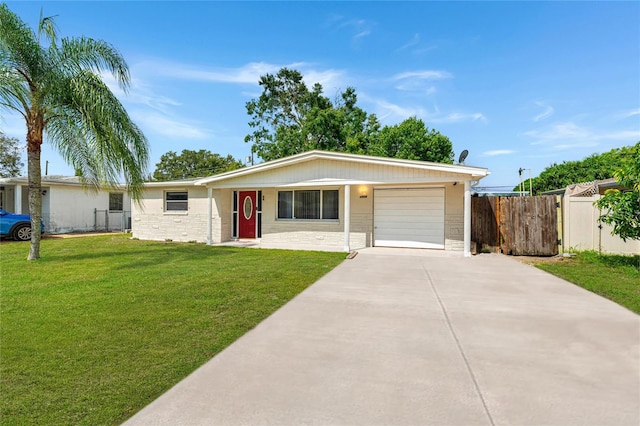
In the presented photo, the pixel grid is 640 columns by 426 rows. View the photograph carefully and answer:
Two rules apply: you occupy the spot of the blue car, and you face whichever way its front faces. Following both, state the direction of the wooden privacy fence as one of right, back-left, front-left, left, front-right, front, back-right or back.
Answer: front-right

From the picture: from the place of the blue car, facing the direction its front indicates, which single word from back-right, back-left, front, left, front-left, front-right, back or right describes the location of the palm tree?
right

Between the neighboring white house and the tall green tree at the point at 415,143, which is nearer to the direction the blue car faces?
the tall green tree

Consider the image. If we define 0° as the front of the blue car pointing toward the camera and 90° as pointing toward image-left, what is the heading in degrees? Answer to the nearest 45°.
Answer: approximately 270°

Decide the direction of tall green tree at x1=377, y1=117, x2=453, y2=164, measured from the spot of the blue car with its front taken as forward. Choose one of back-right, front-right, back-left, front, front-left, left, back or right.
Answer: front

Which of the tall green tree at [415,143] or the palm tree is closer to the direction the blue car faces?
the tall green tree

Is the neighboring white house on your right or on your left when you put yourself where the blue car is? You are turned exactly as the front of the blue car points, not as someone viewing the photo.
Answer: on your left
